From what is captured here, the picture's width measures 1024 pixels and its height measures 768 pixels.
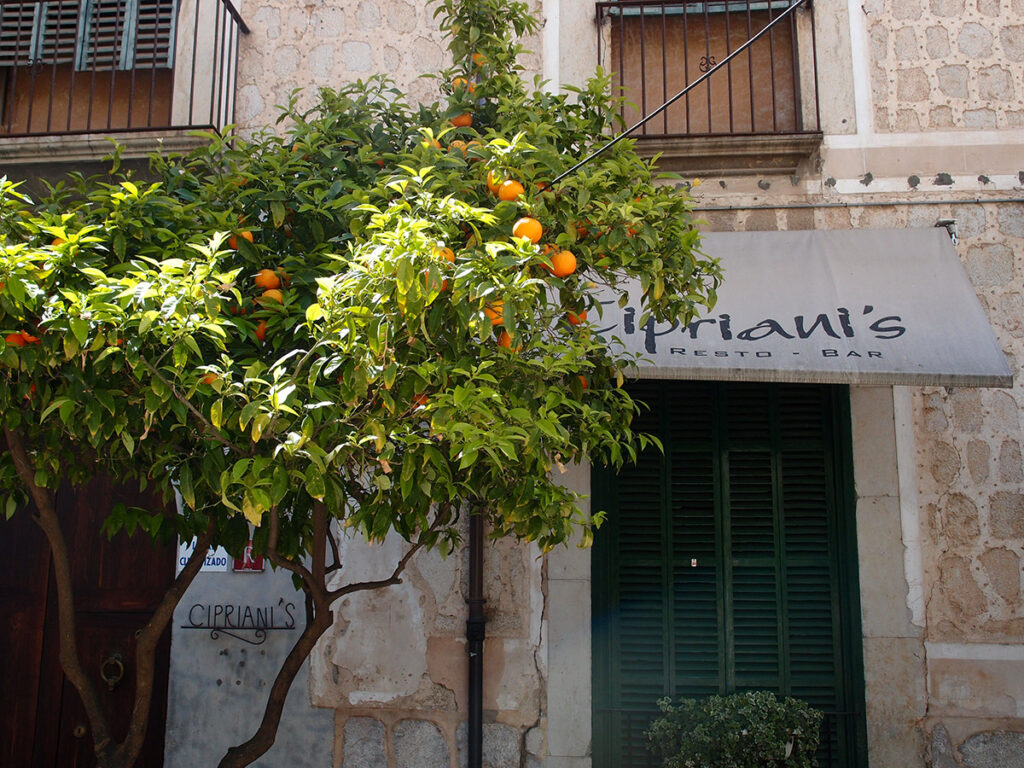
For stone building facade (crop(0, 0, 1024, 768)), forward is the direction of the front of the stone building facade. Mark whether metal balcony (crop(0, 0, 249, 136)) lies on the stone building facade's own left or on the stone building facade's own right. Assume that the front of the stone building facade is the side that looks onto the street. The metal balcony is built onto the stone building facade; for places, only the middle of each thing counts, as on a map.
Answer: on the stone building facade's own right

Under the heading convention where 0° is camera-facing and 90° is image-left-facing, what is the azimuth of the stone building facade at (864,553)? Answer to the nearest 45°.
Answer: approximately 0°

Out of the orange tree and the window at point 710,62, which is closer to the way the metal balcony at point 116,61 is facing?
the orange tree

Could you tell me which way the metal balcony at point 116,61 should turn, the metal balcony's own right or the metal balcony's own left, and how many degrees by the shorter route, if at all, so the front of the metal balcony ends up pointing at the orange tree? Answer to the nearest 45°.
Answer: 0° — it already faces it

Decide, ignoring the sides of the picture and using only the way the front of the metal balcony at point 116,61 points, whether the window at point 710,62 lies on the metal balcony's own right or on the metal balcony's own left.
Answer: on the metal balcony's own left

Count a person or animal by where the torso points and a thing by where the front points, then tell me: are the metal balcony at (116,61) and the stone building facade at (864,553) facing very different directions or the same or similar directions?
same or similar directions

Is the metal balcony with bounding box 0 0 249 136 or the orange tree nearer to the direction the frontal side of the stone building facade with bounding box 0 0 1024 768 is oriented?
the orange tree

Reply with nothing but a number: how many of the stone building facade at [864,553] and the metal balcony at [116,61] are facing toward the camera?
2
